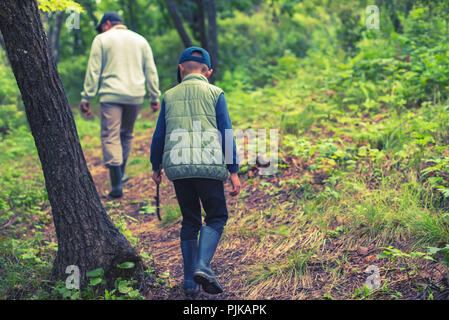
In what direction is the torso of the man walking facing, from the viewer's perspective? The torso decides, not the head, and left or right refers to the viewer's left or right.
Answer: facing away from the viewer

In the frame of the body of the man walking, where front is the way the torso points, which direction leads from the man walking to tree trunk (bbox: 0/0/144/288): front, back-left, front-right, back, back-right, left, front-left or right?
back

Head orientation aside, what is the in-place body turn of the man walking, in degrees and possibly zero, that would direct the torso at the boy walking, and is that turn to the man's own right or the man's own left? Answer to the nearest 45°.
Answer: approximately 180°

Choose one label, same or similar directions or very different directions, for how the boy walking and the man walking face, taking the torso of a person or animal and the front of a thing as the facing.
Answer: same or similar directions

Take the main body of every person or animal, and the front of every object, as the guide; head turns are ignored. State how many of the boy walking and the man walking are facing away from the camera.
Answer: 2

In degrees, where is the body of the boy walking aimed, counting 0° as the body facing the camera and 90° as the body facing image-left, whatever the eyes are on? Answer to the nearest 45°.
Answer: approximately 180°

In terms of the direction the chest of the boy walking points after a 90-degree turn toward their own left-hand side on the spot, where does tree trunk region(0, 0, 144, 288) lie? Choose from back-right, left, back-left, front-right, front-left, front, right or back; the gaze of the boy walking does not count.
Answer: front

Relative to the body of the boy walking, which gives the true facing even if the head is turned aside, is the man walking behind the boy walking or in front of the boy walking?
in front
